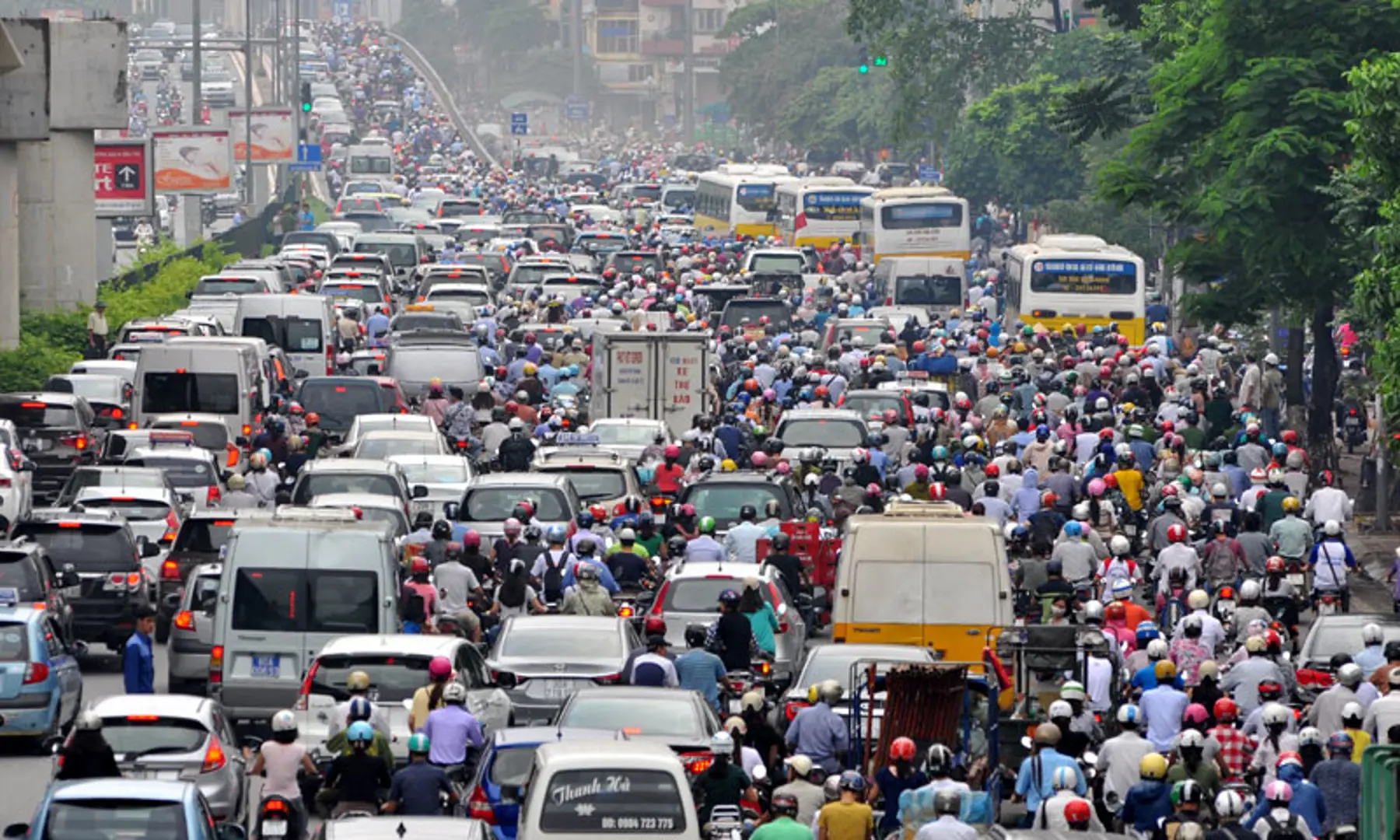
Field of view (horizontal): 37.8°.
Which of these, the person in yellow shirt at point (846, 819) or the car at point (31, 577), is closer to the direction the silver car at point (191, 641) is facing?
the car

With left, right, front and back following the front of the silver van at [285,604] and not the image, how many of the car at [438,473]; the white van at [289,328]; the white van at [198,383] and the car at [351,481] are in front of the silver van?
4

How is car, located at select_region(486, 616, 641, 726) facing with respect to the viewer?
away from the camera

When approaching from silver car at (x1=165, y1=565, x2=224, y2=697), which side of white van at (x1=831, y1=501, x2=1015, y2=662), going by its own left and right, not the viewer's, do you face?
left

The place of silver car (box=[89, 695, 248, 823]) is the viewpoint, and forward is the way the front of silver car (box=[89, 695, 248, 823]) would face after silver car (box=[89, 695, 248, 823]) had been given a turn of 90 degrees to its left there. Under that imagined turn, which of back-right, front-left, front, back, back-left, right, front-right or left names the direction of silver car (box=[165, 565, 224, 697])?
right

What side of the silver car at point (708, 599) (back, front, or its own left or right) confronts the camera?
back

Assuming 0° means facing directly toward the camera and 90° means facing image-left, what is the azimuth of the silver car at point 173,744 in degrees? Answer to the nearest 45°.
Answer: approximately 180°

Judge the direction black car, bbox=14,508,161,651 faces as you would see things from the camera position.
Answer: facing away from the viewer

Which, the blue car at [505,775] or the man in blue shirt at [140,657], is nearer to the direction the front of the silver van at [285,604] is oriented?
the man in blue shirt

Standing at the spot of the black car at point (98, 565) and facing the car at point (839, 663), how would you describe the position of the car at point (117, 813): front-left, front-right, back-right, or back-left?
front-right

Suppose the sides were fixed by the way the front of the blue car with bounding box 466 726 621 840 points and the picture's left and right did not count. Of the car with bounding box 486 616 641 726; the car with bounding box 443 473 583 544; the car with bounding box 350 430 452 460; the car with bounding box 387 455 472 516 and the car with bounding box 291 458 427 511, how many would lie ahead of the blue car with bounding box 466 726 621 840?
5

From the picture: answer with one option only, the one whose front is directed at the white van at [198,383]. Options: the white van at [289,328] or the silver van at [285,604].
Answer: the silver van

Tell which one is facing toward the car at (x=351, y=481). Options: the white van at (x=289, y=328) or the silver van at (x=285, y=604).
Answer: the silver van

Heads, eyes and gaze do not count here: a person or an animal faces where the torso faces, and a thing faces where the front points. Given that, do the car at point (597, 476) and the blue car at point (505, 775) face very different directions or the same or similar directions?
same or similar directions

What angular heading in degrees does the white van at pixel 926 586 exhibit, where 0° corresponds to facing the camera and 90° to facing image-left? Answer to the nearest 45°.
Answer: approximately 180°

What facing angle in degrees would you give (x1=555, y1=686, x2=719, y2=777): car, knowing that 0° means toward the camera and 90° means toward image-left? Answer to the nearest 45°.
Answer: approximately 180°

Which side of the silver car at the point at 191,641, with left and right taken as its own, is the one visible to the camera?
back

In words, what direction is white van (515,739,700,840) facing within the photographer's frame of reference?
facing away from the viewer

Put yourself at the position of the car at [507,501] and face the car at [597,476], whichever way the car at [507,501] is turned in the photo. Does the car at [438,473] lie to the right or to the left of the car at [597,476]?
left

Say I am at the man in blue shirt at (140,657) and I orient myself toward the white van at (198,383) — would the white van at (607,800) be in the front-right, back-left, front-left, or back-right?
back-right

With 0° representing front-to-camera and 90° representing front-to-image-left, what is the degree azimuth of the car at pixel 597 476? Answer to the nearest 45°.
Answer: approximately 180°
